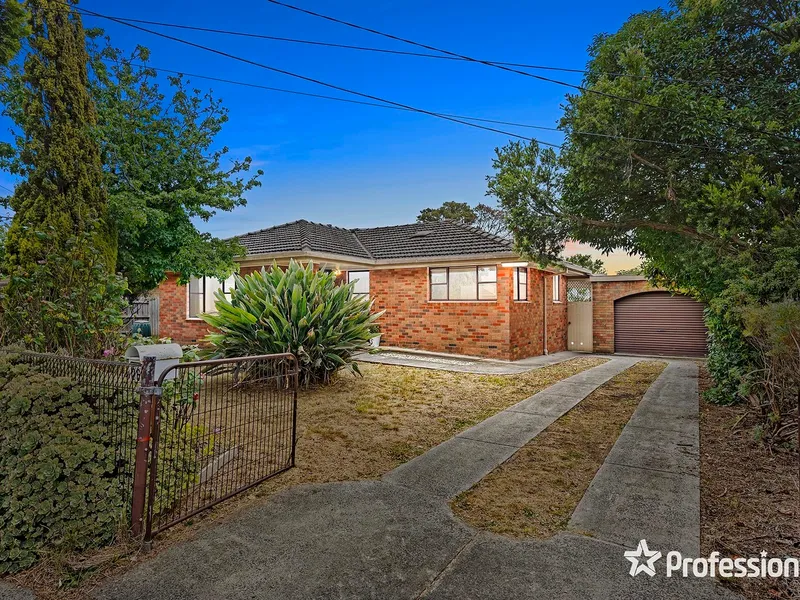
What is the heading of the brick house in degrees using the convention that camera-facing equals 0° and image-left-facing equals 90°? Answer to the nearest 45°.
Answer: approximately 45°

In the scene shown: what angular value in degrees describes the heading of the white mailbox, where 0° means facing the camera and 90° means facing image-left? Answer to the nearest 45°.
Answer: approximately 45°

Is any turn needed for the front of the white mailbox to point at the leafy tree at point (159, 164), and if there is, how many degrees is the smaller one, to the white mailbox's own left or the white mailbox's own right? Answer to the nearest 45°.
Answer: approximately 135° to the white mailbox's own right

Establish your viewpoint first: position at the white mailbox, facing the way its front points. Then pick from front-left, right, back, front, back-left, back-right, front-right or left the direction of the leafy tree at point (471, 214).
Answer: back

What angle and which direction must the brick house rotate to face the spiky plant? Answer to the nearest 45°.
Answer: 0° — it already faces it

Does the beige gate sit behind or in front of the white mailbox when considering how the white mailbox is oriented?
behind

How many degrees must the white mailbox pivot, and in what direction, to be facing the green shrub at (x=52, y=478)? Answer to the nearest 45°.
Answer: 0° — it already faces it

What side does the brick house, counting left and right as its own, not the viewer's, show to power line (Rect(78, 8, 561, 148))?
front

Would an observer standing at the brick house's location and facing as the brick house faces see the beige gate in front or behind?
behind

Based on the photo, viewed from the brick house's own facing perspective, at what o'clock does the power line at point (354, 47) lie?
The power line is roughly at 11 o'clock from the brick house.

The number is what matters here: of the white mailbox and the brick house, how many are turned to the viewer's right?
0
